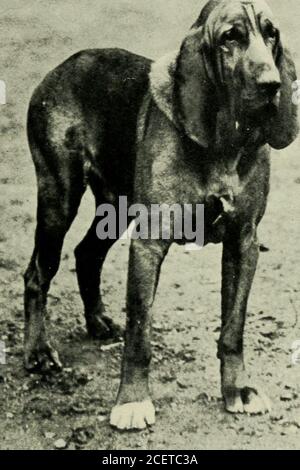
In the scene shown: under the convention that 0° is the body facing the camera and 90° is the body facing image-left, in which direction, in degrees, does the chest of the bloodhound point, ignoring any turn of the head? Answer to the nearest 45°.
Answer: approximately 315°
